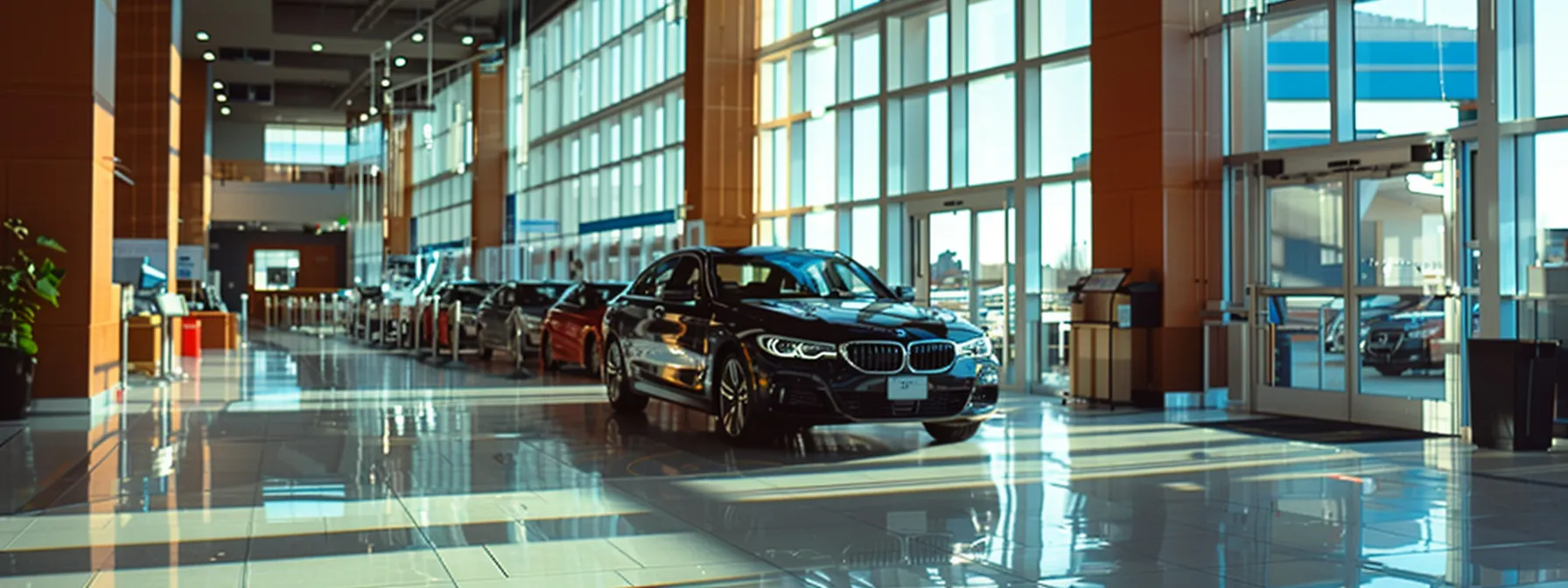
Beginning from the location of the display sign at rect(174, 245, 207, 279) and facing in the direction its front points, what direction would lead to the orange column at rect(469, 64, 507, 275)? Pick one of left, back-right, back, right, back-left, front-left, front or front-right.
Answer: back-left

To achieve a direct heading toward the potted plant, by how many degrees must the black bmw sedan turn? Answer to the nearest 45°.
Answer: approximately 135° to its right

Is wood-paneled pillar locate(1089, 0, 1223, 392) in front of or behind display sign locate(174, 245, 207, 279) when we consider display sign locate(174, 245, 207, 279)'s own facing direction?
in front

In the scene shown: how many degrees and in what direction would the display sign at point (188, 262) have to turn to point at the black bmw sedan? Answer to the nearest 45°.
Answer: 0° — it already faces it

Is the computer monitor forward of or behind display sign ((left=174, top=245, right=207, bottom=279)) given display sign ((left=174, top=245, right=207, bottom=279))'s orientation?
forward

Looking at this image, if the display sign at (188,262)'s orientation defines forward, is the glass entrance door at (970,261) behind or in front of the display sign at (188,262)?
in front

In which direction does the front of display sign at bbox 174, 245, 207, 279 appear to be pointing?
toward the camera

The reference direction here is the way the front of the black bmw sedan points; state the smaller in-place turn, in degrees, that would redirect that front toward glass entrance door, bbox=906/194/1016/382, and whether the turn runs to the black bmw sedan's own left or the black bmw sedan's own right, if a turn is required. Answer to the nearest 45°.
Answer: approximately 135° to the black bmw sedan's own left

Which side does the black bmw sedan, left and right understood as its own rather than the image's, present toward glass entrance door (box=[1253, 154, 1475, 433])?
left

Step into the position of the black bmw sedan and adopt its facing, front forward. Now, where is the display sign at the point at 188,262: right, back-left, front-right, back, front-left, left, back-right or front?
back

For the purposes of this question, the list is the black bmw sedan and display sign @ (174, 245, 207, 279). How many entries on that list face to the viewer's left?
0

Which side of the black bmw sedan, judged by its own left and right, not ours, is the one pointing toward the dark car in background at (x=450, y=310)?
back

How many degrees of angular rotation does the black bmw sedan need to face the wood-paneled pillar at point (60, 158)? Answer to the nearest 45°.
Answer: approximately 135° to its right

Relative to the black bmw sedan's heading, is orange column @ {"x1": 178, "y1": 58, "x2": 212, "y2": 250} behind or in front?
behind

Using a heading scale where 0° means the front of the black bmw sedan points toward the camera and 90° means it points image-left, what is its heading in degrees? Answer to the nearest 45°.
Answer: approximately 315°

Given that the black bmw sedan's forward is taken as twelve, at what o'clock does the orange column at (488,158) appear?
The orange column is roughly at 7 o'clock from the black bmw sedan.
